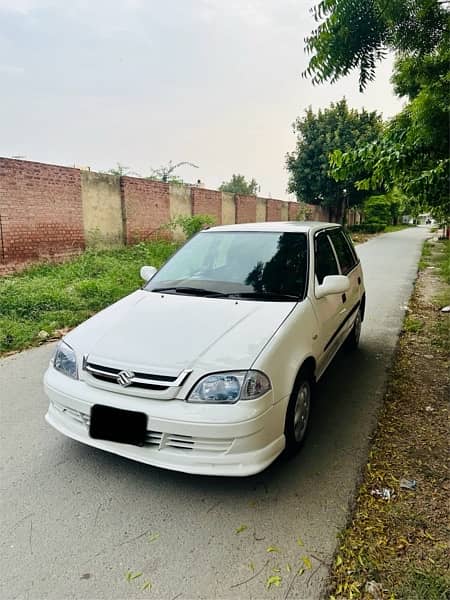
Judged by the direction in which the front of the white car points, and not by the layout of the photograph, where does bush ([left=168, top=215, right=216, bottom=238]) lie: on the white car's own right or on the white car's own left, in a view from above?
on the white car's own right

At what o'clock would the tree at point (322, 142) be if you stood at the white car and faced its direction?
The tree is roughly at 5 o'clock from the white car.

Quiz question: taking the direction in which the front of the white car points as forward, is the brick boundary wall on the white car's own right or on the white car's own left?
on the white car's own right

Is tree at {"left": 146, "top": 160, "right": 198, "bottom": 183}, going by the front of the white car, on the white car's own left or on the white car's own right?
on the white car's own right

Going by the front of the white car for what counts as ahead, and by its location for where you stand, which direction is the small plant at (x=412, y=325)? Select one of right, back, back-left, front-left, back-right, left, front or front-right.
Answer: back

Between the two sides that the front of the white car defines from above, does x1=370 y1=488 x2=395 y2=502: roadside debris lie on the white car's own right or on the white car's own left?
on the white car's own left

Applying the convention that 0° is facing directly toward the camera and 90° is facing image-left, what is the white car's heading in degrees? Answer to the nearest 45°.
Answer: approximately 45°

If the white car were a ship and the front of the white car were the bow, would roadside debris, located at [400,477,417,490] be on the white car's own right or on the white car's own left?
on the white car's own left

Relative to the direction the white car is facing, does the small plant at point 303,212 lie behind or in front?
behind
